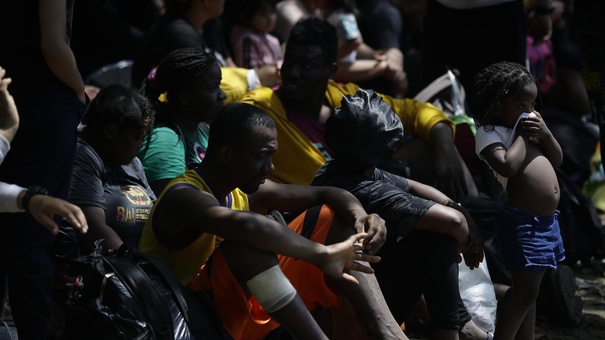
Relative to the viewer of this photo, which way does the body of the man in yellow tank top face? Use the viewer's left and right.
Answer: facing the viewer and to the right of the viewer

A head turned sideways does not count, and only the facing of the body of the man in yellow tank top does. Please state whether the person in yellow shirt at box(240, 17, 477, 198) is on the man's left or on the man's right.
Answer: on the man's left

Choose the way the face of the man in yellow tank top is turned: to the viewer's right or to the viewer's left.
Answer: to the viewer's right

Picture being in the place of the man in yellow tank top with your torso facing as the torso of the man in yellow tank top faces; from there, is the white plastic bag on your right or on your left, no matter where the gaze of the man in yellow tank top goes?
on your left

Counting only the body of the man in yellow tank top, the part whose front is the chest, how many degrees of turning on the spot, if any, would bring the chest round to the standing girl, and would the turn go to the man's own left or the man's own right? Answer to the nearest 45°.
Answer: approximately 45° to the man's own left

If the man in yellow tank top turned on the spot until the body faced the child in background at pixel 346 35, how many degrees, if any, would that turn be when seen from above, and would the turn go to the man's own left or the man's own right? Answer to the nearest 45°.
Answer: approximately 135° to the man's own left

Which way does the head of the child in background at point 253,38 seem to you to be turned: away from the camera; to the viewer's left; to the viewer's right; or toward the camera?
toward the camera

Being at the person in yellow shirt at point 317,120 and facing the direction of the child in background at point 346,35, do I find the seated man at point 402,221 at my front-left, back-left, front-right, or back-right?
back-right
